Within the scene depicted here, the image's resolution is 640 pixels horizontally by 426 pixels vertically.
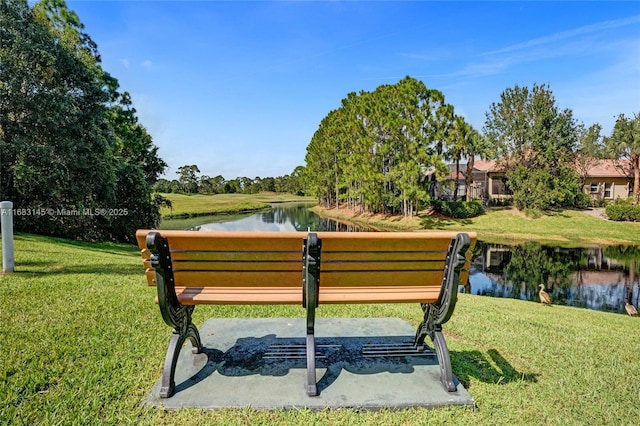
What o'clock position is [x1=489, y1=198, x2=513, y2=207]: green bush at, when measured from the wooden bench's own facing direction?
The green bush is roughly at 1 o'clock from the wooden bench.

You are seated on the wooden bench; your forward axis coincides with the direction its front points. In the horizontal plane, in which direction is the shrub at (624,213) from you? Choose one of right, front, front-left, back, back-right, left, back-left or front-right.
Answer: front-right

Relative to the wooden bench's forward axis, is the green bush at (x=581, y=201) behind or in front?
in front

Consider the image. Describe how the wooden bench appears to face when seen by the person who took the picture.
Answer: facing away from the viewer

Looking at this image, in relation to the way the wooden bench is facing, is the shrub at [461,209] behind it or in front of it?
in front

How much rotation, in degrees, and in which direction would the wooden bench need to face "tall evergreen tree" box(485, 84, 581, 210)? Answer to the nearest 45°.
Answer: approximately 45° to its right

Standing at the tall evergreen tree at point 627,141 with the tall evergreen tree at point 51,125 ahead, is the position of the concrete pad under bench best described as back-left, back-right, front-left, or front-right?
front-left

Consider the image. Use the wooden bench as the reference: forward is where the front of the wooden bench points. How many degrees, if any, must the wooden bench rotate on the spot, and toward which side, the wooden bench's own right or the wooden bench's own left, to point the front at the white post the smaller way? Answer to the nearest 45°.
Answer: approximately 45° to the wooden bench's own left
